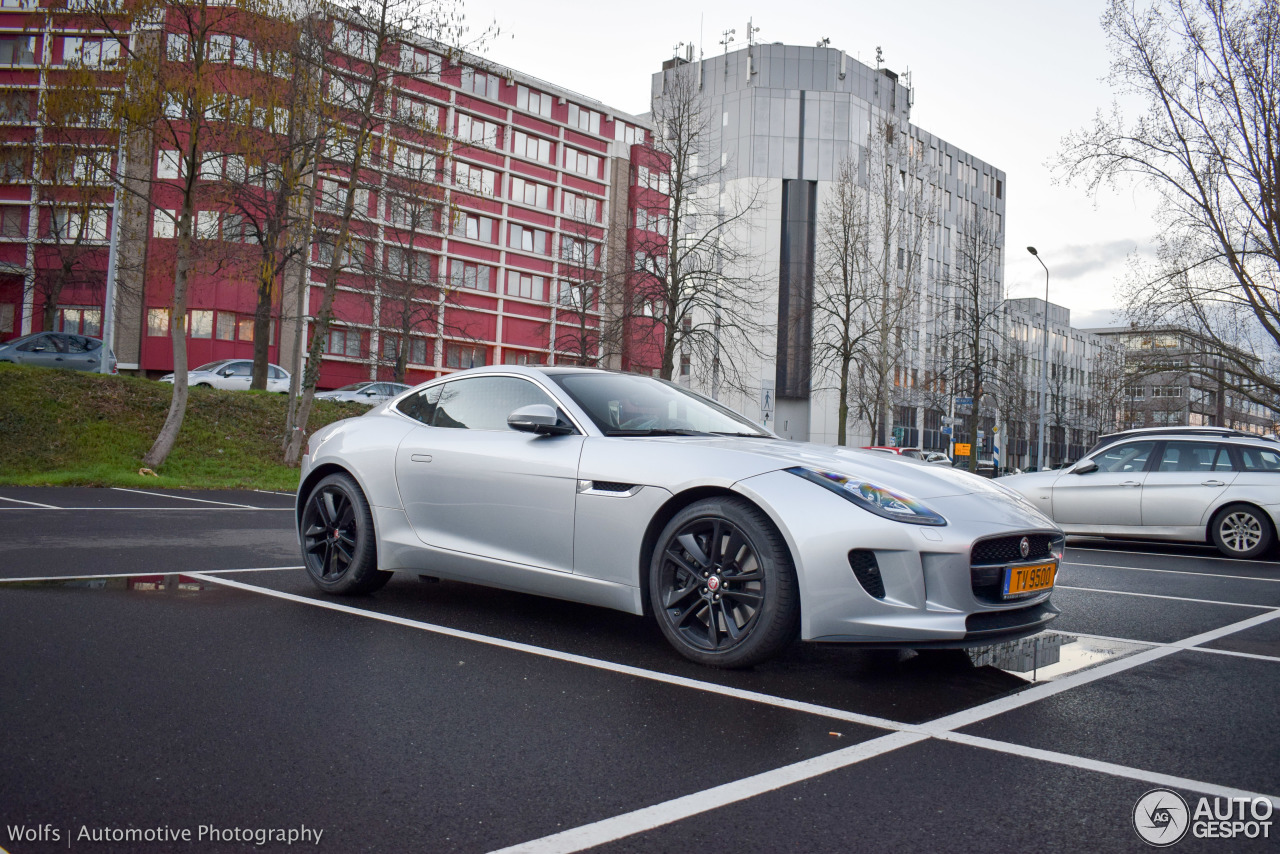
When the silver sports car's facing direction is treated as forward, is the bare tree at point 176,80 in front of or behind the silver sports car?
behind

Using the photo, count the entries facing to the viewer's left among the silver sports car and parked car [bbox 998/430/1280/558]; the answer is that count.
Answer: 1

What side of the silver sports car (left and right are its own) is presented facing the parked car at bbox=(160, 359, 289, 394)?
back

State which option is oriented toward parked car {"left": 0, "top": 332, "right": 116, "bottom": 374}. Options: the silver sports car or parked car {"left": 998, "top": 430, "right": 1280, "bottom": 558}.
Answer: parked car {"left": 998, "top": 430, "right": 1280, "bottom": 558}

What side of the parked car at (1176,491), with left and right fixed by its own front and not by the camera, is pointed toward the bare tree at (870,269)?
right

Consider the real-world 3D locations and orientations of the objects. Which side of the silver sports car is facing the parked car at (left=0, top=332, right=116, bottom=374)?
back

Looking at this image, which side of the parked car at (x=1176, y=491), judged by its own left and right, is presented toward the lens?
left

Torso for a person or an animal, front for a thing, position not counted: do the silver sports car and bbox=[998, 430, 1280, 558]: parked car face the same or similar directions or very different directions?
very different directions

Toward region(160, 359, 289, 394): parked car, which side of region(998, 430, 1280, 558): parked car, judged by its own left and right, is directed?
front
